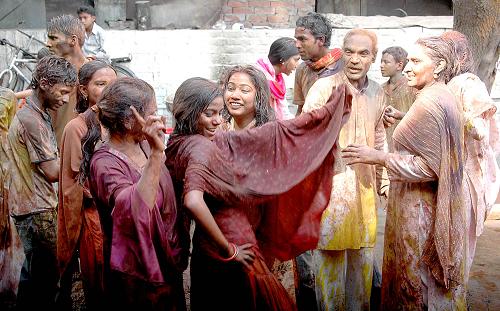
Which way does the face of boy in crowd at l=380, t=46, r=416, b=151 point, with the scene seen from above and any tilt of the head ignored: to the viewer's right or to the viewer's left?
to the viewer's left

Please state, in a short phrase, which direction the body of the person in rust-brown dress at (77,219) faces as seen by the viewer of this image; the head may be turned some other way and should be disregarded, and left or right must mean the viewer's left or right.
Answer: facing the viewer and to the right of the viewer

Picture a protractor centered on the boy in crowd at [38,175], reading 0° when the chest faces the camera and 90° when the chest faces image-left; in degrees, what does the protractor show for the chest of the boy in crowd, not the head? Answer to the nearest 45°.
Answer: approximately 270°

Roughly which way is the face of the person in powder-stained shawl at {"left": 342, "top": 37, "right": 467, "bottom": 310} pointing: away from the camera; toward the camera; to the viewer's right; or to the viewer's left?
to the viewer's left

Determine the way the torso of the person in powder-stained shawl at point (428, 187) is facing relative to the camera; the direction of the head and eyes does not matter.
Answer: to the viewer's left
